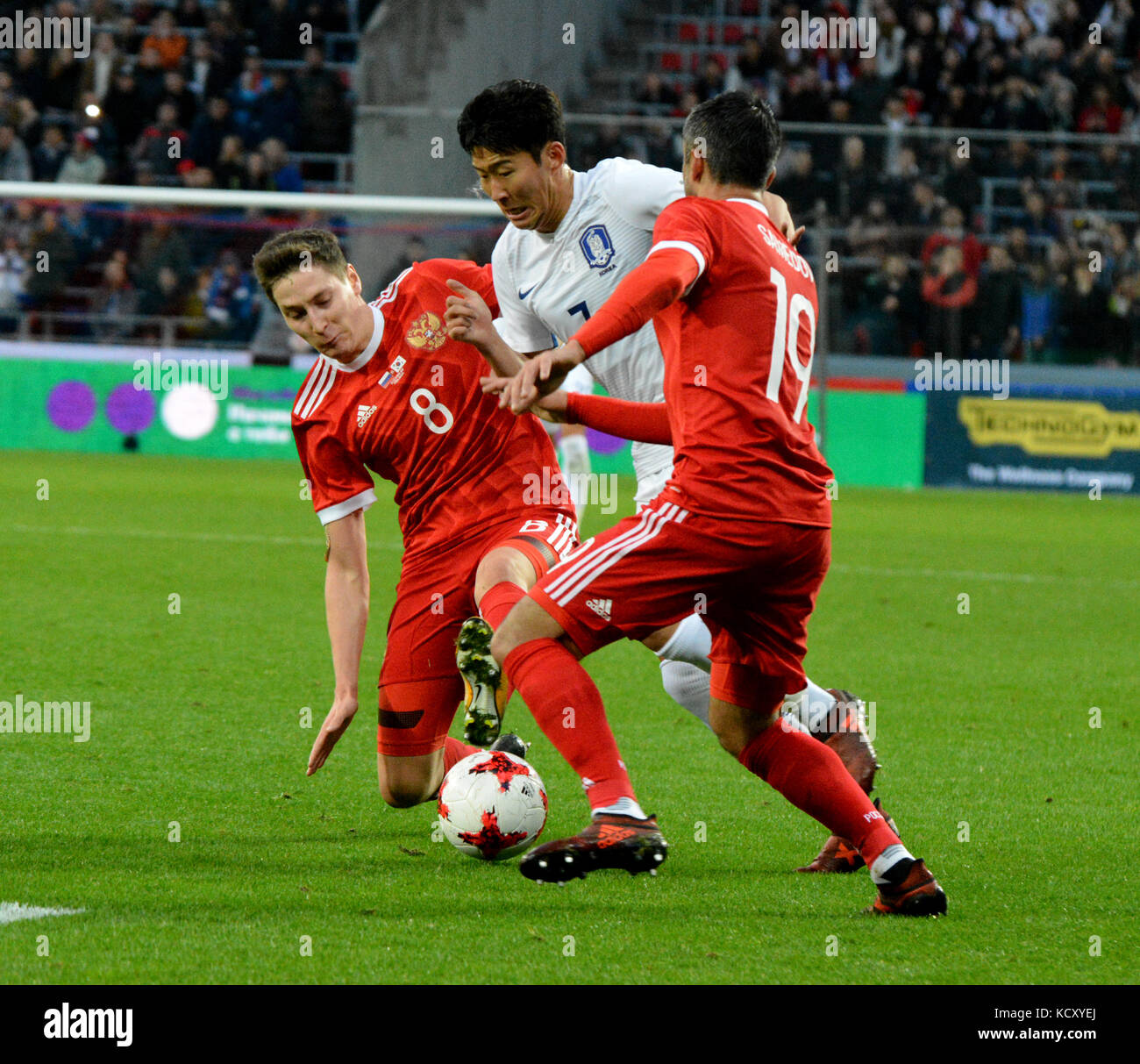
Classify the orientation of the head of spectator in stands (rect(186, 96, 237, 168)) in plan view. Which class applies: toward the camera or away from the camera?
toward the camera

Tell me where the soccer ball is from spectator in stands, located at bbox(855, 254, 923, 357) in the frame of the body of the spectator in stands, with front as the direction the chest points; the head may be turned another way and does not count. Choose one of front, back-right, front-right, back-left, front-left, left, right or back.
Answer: front

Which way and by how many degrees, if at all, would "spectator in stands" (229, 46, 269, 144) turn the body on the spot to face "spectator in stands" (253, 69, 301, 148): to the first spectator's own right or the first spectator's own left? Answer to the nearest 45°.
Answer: approximately 45° to the first spectator's own left

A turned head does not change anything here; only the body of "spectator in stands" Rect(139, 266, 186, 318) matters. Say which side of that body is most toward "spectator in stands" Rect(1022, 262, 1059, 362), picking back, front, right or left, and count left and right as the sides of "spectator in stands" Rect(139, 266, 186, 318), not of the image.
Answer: left

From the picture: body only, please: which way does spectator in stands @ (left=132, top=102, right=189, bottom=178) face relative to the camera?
toward the camera

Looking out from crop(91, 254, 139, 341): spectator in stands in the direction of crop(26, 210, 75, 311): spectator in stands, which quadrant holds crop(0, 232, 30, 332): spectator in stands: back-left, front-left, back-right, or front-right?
front-left

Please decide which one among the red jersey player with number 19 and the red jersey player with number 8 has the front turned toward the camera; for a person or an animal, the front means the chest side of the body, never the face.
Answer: the red jersey player with number 8

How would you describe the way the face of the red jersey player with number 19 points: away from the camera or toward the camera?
away from the camera

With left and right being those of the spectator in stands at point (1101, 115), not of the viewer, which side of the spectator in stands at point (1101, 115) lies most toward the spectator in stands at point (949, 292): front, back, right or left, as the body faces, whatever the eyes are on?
front

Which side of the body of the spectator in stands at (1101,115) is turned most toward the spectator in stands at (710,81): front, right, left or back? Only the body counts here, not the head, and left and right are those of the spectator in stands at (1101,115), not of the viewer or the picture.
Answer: right

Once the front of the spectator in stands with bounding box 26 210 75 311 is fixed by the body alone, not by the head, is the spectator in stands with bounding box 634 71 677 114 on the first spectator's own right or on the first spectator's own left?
on the first spectator's own left

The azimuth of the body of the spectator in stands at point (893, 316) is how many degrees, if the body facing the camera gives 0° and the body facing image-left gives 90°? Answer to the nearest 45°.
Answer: approximately 0°

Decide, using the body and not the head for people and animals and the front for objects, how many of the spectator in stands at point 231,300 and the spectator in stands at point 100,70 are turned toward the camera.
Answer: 2

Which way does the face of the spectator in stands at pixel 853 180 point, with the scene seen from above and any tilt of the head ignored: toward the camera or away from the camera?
toward the camera

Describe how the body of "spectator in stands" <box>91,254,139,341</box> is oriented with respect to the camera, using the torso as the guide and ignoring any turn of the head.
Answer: toward the camera

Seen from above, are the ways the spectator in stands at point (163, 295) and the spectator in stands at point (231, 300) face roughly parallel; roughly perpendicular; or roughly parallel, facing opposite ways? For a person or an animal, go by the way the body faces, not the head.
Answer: roughly parallel

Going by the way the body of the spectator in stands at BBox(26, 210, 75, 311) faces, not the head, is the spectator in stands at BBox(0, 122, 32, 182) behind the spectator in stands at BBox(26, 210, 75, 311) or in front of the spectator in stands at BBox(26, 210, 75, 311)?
behind

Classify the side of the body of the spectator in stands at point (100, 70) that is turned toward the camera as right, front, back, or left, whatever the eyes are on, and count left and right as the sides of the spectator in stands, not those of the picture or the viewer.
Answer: front

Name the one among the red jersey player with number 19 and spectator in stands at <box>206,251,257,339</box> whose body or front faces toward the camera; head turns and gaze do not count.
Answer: the spectator in stands

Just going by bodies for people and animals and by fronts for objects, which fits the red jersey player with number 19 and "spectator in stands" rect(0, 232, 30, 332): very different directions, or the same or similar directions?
very different directions
